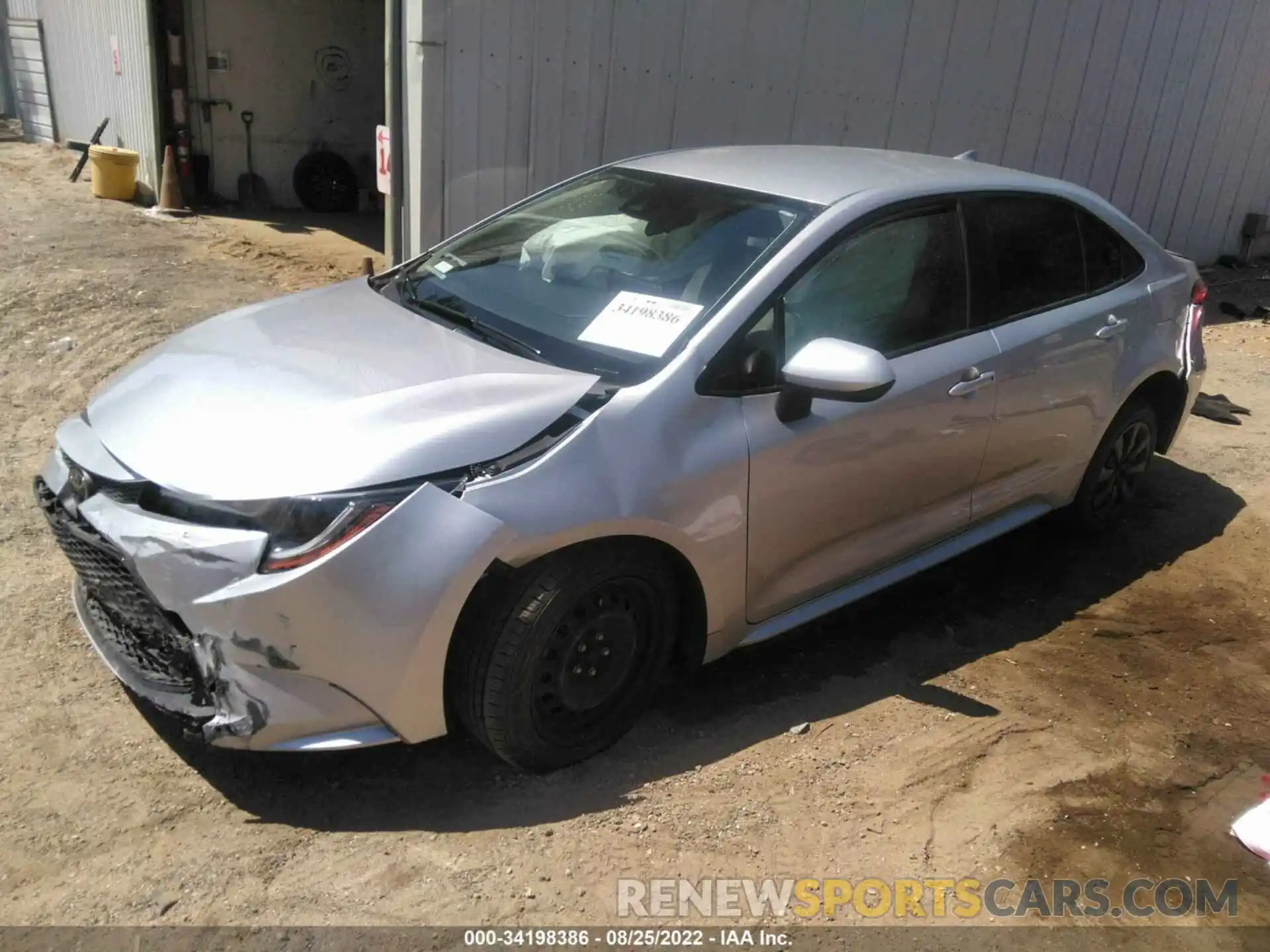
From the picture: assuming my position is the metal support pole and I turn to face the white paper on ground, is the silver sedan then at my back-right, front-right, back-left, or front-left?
front-right

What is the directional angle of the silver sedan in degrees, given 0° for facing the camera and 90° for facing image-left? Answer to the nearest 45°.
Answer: approximately 45°

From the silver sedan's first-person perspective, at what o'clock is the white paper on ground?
The white paper on ground is roughly at 8 o'clock from the silver sedan.

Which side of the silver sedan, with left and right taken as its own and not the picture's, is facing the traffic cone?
right

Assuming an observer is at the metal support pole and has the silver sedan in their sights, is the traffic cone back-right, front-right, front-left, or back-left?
back-right

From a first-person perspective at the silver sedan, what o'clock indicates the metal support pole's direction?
The metal support pole is roughly at 4 o'clock from the silver sedan.

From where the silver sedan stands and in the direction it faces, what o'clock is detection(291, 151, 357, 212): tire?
The tire is roughly at 4 o'clock from the silver sedan.

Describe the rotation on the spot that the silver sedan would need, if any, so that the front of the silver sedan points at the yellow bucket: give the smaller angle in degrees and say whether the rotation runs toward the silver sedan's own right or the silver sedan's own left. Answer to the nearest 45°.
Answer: approximately 90° to the silver sedan's own right
